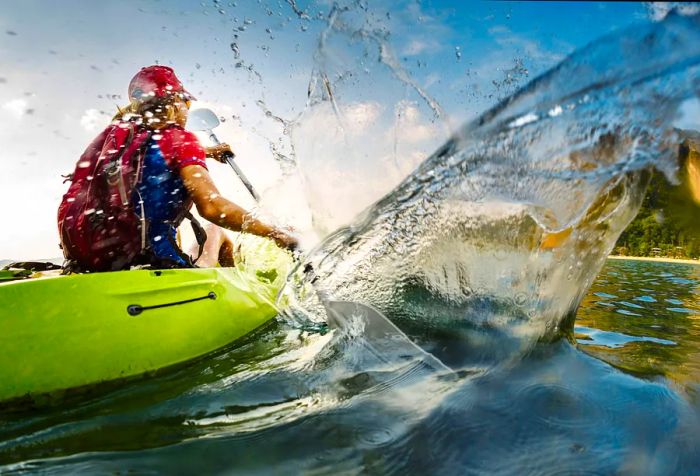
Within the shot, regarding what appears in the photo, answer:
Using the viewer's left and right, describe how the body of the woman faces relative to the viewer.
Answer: facing away from the viewer and to the right of the viewer

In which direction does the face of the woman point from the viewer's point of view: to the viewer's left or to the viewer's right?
to the viewer's right
